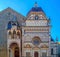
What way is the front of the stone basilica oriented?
toward the camera
